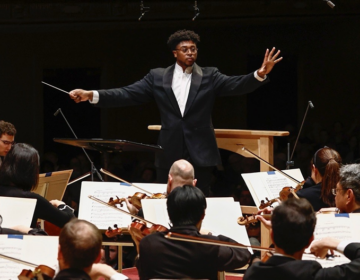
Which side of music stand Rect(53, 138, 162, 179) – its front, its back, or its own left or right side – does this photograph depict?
back

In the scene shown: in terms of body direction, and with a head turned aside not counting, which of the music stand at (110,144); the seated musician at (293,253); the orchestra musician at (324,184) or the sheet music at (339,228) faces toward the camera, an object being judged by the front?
the sheet music

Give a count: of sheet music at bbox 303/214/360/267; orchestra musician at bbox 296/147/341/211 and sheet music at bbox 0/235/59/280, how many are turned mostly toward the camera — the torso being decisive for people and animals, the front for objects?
2

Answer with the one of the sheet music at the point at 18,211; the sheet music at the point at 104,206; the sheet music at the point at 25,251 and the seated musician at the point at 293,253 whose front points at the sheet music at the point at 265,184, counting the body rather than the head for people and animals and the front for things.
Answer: the seated musician

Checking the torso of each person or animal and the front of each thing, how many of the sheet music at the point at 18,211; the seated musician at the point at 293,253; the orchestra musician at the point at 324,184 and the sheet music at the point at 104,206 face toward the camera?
2

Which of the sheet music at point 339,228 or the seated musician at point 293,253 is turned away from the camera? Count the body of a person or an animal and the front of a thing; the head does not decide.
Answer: the seated musician

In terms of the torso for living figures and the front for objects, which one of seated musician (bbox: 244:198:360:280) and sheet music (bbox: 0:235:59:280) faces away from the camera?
the seated musician

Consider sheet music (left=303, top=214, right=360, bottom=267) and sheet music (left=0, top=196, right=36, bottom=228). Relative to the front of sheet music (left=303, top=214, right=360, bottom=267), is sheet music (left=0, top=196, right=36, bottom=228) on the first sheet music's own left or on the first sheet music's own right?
on the first sheet music's own right
